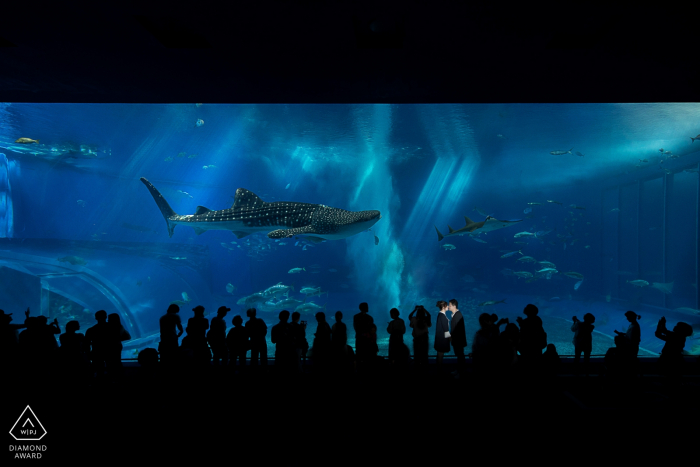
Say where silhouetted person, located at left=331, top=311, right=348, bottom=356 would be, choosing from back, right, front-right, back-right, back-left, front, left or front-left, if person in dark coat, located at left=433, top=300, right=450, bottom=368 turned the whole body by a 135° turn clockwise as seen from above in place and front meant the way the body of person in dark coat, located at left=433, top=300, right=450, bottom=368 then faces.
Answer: front

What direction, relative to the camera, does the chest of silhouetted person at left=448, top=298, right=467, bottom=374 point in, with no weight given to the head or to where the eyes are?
to the viewer's left

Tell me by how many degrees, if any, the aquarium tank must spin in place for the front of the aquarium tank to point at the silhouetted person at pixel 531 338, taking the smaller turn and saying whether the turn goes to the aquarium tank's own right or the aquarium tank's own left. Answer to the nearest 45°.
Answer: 0° — it already faces them

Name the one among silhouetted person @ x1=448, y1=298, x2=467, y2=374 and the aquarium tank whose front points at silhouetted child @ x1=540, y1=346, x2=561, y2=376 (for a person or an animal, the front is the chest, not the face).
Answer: the aquarium tank

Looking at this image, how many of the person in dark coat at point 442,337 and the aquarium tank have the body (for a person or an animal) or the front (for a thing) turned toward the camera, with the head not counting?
1

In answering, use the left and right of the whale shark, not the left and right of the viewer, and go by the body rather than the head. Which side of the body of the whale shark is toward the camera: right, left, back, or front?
right

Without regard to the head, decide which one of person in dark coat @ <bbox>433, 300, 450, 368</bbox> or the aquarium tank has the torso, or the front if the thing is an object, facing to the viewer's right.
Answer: the person in dark coat

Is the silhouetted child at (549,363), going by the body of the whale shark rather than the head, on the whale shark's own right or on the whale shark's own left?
on the whale shark's own right

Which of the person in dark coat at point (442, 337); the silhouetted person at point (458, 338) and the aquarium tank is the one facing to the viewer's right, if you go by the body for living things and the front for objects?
the person in dark coat at point (442, 337)
